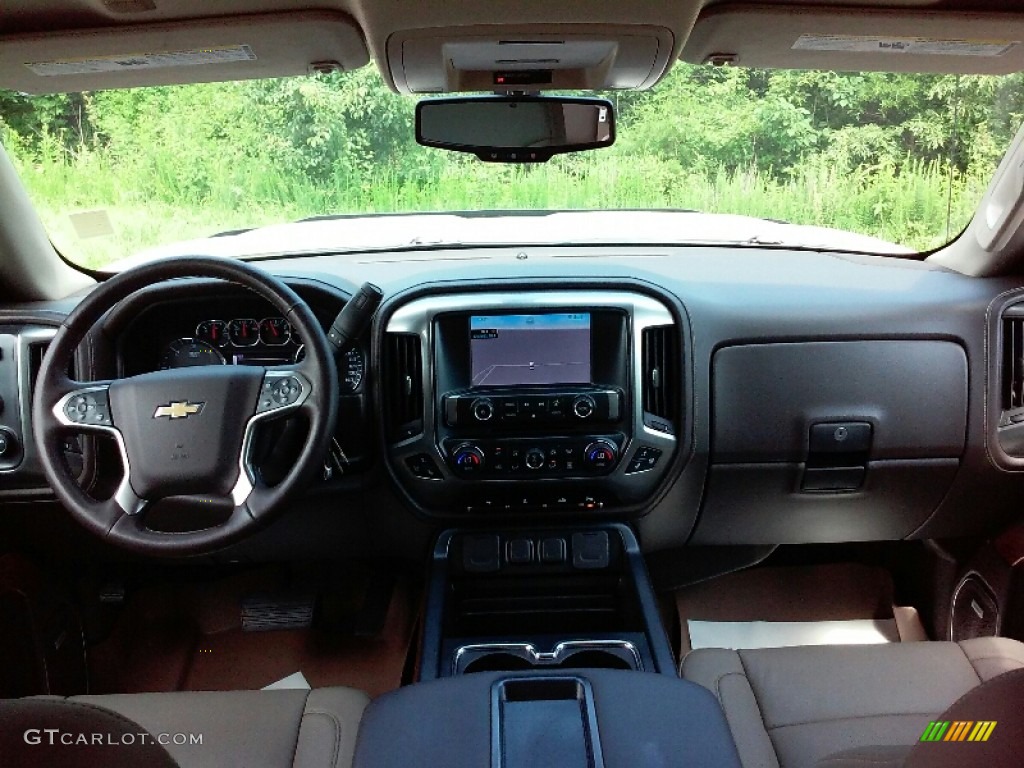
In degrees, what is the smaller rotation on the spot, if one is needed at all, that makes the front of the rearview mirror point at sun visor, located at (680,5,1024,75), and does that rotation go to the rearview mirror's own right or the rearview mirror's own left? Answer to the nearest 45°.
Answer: approximately 90° to the rearview mirror's own left

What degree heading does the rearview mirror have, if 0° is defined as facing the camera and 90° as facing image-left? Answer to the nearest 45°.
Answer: approximately 0°

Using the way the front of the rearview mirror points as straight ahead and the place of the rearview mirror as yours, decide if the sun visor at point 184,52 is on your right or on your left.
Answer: on your right

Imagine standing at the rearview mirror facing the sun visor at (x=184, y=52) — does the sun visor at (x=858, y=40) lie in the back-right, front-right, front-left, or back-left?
back-left
